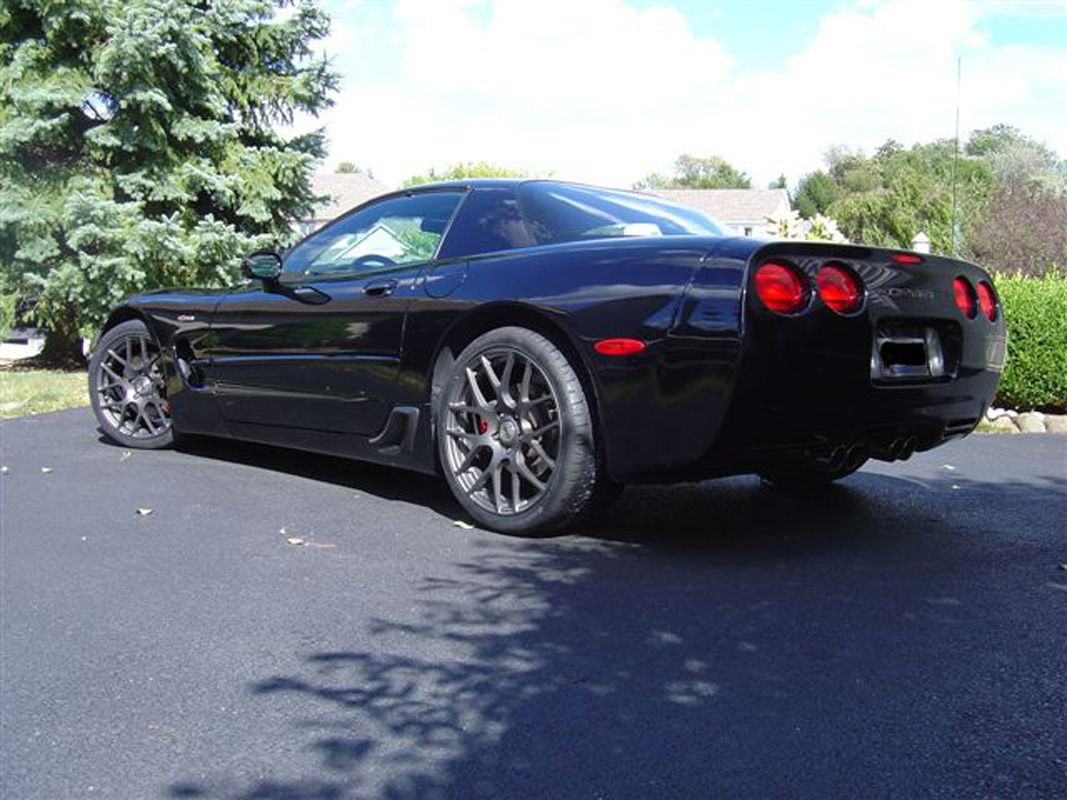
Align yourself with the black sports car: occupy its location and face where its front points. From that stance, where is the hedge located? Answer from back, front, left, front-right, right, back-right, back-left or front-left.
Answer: right

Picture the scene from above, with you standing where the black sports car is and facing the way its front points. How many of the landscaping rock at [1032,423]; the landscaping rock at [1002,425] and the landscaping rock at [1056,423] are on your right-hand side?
3

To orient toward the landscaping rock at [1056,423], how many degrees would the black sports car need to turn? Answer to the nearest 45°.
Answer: approximately 90° to its right

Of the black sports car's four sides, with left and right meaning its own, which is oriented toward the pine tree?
front

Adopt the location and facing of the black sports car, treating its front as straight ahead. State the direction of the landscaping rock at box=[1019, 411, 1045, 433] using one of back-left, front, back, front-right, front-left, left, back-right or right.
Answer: right

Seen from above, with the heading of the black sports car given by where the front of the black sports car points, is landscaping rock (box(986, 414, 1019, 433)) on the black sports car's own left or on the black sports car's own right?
on the black sports car's own right

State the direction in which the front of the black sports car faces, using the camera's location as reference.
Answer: facing away from the viewer and to the left of the viewer
